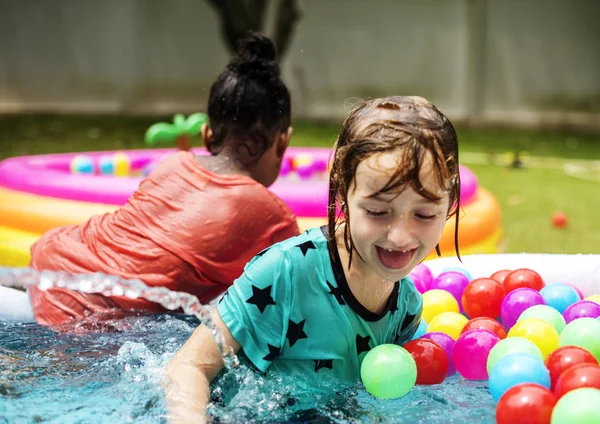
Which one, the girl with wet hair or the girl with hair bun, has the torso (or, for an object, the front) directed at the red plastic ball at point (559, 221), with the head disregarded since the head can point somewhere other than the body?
the girl with hair bun

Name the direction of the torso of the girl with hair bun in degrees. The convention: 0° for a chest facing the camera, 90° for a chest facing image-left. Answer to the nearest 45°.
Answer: approximately 225°

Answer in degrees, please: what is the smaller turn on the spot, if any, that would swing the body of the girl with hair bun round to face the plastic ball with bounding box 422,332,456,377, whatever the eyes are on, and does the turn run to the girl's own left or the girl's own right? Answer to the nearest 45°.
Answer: approximately 90° to the girl's own right

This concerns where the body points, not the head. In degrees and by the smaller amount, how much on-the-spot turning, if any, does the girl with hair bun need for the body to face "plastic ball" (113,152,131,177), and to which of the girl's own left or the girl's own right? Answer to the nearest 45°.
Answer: approximately 45° to the girl's own left

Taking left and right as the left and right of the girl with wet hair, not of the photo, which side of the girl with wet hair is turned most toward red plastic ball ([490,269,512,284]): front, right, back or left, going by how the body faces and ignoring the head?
left

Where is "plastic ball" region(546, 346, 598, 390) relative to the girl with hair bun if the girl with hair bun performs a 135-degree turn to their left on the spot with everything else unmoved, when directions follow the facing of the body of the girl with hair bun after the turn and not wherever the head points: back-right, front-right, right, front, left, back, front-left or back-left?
back-left

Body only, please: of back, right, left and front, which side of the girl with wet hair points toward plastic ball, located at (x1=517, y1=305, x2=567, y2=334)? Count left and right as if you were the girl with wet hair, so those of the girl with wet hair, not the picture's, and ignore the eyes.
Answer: left

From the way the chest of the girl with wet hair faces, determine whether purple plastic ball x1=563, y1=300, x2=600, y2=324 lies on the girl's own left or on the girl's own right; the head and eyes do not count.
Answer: on the girl's own left

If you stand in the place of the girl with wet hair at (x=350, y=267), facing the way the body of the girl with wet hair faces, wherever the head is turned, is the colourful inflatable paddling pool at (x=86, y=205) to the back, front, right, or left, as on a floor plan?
back

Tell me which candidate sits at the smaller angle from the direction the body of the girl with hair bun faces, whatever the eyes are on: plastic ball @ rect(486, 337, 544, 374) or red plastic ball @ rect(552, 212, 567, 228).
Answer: the red plastic ball

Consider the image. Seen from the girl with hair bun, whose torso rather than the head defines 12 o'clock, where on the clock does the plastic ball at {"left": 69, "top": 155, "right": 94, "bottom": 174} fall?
The plastic ball is roughly at 10 o'clock from the girl with hair bun.

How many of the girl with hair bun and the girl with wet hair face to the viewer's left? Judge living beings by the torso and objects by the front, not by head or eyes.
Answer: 0

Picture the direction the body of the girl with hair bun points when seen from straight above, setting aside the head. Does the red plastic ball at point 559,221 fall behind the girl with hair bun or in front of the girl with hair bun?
in front

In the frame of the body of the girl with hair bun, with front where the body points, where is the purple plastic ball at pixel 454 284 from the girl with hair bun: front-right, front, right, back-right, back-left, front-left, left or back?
front-right

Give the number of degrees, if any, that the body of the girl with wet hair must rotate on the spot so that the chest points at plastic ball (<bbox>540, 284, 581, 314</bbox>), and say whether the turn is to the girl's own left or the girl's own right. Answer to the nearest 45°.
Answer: approximately 90° to the girl's own left
